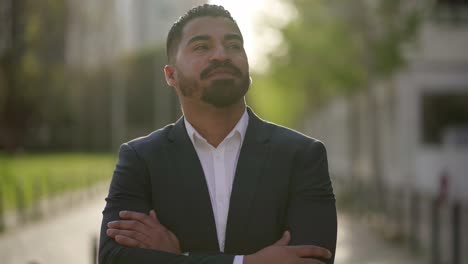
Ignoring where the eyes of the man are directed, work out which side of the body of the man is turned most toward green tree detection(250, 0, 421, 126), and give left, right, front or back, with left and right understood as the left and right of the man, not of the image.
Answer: back
